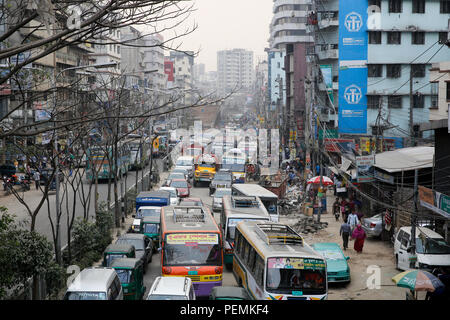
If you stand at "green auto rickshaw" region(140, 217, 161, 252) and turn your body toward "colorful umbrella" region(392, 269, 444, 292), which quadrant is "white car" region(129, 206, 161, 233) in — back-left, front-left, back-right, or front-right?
back-left

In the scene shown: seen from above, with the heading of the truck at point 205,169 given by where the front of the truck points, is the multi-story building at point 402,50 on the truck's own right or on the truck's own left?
on the truck's own left

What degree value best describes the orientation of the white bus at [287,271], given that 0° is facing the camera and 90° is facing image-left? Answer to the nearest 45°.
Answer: approximately 315°

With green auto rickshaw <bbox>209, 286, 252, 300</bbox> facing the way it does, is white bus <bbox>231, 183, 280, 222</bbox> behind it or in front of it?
behind

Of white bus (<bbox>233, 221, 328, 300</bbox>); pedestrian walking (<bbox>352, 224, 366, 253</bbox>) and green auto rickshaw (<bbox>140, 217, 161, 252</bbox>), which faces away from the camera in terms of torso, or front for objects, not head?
the pedestrian walking

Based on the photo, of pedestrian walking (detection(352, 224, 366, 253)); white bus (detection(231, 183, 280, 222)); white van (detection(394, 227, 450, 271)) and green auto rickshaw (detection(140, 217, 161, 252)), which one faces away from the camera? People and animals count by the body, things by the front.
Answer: the pedestrian walking

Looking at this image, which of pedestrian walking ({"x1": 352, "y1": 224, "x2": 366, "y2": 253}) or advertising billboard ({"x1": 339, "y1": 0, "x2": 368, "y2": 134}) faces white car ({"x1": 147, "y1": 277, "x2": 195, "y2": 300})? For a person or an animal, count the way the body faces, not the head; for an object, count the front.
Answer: the advertising billboard

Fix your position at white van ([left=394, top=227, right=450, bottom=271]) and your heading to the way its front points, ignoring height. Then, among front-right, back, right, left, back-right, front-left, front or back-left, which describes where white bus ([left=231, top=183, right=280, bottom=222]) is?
back

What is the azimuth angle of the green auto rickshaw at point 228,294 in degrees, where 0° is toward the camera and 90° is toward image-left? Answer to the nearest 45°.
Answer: approximately 0°

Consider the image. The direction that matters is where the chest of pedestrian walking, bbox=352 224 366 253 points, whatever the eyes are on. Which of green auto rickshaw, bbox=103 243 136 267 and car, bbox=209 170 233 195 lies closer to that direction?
the car
